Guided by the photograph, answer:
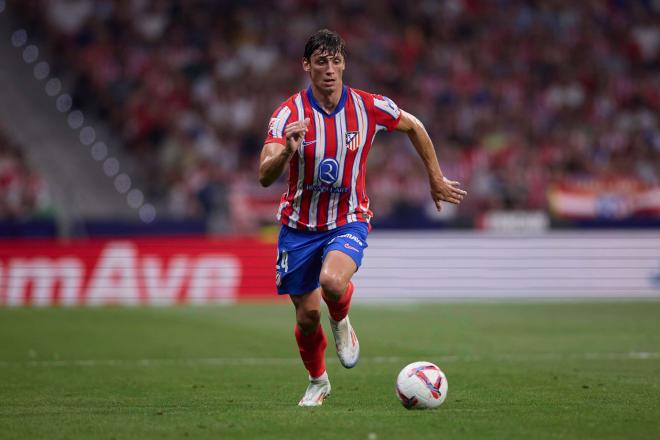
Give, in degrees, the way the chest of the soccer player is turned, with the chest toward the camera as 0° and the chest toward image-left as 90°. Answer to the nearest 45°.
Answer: approximately 0°
